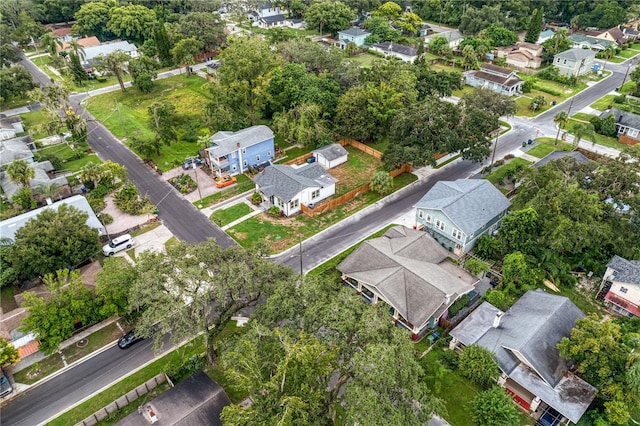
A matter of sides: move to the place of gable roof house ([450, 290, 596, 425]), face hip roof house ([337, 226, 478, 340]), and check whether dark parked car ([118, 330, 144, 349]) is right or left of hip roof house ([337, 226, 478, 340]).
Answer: left

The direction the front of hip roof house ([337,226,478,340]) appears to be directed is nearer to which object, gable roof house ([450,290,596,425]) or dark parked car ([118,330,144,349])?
the dark parked car
